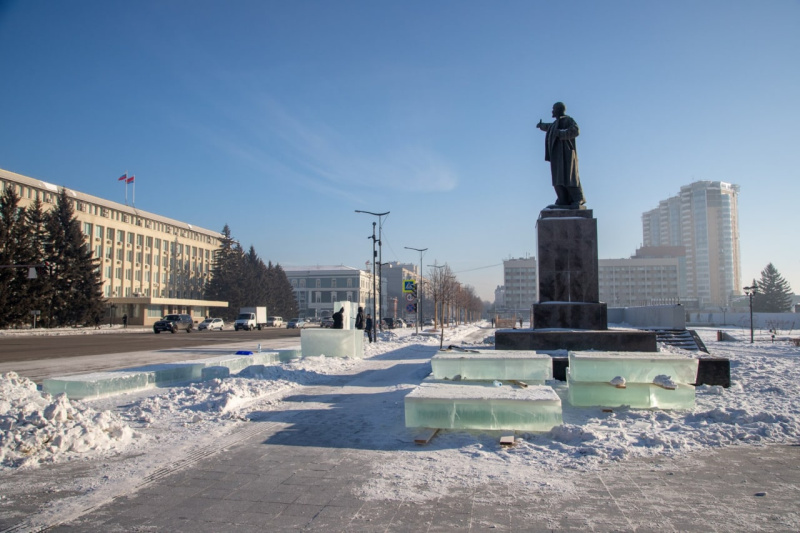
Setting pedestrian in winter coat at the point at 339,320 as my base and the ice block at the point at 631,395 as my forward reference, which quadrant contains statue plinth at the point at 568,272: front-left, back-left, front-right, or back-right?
front-left

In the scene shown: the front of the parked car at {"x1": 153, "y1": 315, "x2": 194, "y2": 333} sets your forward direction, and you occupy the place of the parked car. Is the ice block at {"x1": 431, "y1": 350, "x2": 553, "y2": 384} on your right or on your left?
on your left

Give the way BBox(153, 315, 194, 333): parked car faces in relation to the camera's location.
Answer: facing the viewer and to the left of the viewer

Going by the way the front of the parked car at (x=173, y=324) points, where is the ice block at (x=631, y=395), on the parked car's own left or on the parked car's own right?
on the parked car's own left

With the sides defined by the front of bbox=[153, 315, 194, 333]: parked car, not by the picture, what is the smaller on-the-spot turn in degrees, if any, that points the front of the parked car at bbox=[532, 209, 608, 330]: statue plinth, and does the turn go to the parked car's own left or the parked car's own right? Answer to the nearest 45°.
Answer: approximately 45° to the parked car's own left

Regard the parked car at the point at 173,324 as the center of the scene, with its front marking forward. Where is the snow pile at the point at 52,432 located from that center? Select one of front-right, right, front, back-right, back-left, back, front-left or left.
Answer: front-left

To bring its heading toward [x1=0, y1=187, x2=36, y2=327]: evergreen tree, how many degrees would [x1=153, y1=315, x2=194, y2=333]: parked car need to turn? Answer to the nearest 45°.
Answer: approximately 45° to its right

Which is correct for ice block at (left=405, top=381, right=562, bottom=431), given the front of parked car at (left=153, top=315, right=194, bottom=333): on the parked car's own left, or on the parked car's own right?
on the parked car's own left
